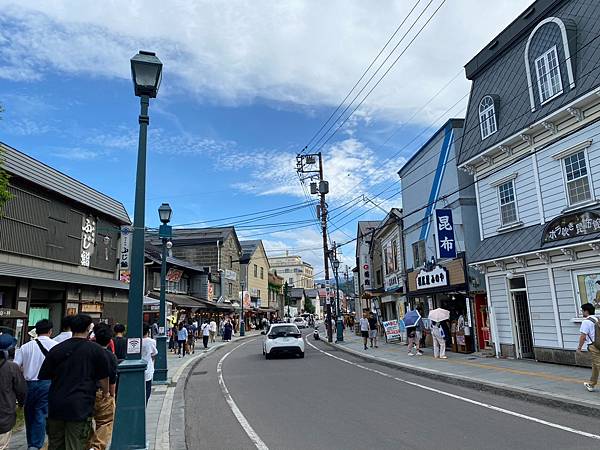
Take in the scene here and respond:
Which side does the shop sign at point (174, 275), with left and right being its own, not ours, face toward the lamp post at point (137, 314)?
front

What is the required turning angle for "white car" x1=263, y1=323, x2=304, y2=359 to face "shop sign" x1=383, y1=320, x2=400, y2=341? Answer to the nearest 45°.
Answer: approximately 45° to its right

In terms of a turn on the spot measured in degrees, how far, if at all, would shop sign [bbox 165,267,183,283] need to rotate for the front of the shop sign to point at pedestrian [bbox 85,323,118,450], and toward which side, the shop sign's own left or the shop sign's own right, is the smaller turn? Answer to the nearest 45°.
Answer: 0° — it already faces them

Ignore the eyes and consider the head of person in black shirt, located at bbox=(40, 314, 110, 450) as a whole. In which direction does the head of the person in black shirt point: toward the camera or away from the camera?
away from the camera

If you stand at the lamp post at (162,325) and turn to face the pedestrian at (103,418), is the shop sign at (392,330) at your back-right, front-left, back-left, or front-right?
back-left

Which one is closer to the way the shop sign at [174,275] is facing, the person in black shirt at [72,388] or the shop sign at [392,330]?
the person in black shirt

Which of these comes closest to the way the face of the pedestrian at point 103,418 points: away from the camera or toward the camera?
away from the camera

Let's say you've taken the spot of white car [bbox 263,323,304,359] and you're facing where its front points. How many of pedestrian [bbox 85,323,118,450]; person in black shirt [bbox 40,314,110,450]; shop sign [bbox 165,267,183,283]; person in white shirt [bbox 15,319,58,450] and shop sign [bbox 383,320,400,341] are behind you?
3

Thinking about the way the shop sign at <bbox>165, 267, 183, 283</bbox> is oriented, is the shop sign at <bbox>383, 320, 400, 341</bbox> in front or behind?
in front

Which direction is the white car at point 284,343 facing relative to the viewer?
away from the camera

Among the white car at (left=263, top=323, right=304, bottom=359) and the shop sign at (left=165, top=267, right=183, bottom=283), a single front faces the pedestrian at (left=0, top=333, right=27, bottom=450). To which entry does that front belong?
the shop sign

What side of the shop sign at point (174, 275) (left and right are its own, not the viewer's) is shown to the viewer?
front

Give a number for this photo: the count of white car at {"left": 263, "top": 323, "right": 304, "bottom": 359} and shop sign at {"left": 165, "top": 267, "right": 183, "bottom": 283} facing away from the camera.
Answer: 1

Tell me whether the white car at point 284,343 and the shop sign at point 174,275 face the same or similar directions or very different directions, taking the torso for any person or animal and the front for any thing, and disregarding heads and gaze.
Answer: very different directions

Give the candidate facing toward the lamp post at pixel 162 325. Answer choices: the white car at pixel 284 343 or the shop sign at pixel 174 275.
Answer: the shop sign

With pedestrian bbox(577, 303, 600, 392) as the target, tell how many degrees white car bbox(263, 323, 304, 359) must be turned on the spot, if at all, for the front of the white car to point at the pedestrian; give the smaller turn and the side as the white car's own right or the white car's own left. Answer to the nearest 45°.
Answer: approximately 135° to the white car's own right

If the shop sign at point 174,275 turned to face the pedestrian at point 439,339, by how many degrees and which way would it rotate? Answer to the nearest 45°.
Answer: approximately 45° to its left

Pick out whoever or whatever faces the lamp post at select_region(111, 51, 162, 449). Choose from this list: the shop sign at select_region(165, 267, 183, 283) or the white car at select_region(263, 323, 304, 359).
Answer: the shop sign
